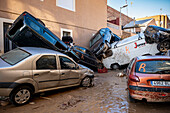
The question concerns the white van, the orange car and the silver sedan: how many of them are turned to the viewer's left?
1

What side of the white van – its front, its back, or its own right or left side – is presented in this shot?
left

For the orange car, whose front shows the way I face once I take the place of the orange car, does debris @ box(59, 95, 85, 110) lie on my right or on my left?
on my left

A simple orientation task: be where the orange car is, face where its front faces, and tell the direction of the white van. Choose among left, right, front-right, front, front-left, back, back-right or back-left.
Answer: front

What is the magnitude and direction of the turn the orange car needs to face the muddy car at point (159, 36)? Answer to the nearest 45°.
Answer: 0° — it already faces it

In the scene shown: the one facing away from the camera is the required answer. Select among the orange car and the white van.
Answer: the orange car

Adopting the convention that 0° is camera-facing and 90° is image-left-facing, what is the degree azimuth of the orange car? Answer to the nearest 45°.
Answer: approximately 180°

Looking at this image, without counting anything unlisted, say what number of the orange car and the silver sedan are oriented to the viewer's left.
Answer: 0
